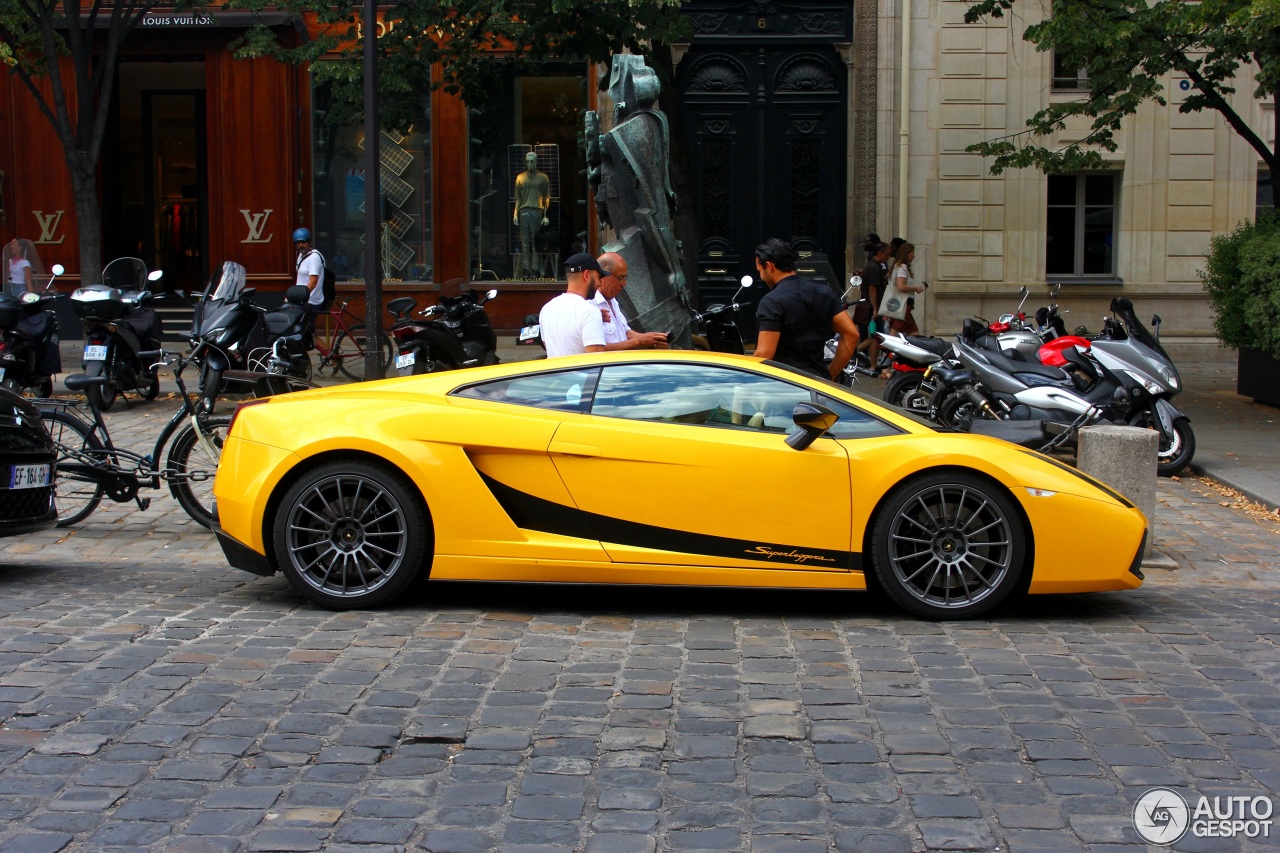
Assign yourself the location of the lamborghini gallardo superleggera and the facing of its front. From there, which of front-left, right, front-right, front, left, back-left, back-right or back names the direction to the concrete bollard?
front-left

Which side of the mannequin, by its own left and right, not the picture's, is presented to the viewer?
front

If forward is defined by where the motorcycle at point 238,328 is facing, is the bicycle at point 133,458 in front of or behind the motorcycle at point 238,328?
in front

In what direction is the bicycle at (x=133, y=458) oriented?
to the viewer's right

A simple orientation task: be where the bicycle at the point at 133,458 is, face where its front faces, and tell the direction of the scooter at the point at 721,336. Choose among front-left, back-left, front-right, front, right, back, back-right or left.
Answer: front-left

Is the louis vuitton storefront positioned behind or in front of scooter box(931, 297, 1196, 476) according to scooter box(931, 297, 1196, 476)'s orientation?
behind

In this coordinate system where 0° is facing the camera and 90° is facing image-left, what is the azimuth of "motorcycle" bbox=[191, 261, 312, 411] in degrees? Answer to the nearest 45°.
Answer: approximately 45°

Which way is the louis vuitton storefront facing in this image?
toward the camera

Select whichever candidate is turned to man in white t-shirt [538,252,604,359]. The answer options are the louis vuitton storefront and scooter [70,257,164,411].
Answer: the louis vuitton storefront

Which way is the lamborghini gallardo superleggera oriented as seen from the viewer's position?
to the viewer's right

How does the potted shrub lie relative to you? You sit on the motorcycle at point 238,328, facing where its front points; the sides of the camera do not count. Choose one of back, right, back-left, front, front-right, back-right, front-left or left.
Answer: back-left
